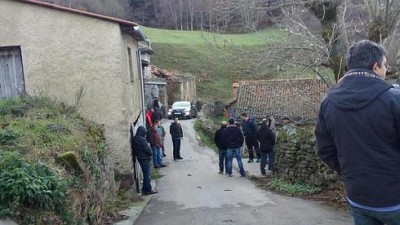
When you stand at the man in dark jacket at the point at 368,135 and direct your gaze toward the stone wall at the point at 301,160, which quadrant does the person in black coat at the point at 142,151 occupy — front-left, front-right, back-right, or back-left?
front-left

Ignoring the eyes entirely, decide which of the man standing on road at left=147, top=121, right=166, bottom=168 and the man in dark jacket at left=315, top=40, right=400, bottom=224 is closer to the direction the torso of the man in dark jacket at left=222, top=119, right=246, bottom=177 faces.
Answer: the man standing on road

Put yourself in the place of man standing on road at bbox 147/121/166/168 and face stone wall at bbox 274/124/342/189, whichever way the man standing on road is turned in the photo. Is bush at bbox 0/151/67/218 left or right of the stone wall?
right
